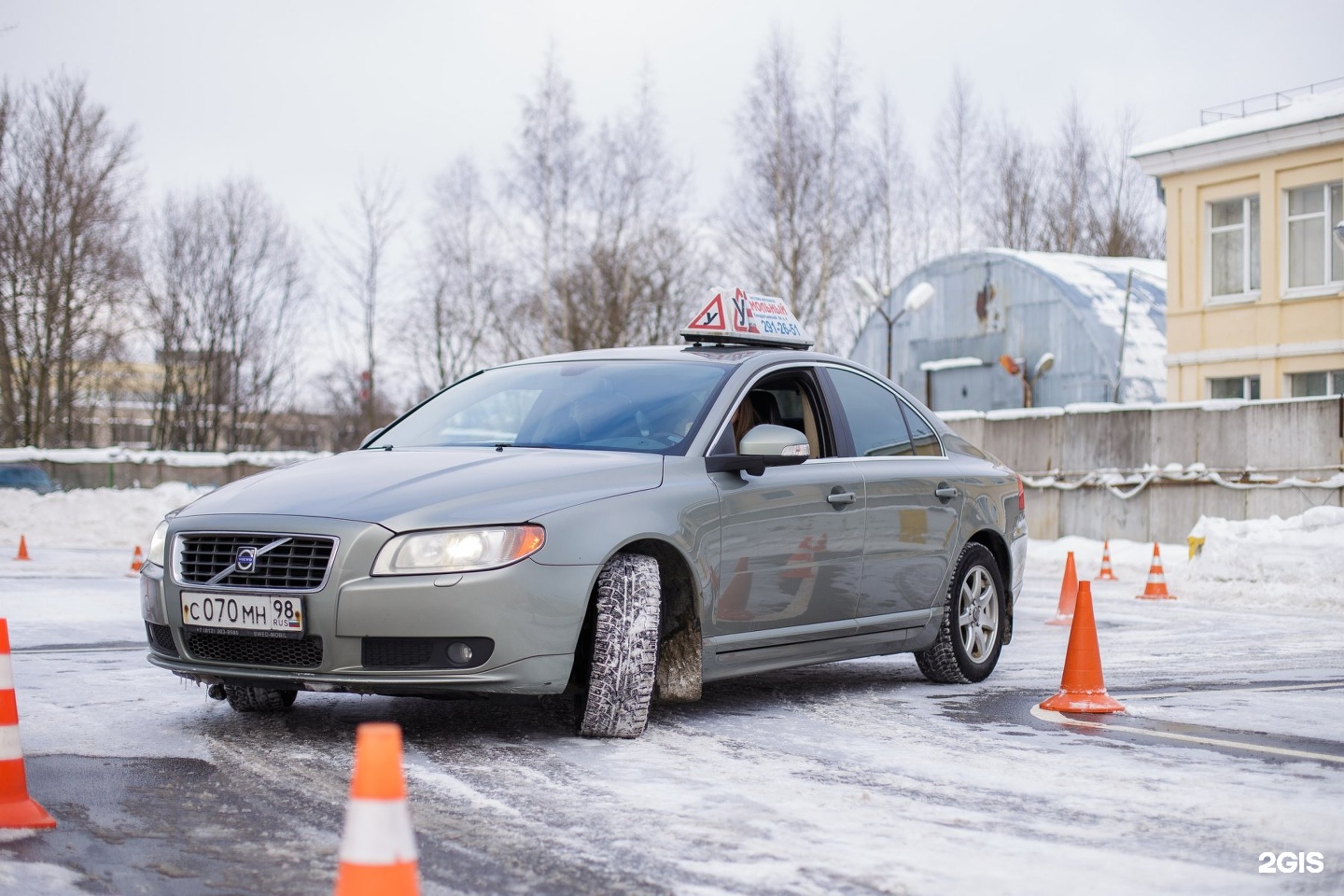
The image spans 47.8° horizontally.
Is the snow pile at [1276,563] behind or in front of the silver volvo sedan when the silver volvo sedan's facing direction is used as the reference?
behind

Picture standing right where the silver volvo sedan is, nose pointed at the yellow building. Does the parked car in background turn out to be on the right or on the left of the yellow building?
left

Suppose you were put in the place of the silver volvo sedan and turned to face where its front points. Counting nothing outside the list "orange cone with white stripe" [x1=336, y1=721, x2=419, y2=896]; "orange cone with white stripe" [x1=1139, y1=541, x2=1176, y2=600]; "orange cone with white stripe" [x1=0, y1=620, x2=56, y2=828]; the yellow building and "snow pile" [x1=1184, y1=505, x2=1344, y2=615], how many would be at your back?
3

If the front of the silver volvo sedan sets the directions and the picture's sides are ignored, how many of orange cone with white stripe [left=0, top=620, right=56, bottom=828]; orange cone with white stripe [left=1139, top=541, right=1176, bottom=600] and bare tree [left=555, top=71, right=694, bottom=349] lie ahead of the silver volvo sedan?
1

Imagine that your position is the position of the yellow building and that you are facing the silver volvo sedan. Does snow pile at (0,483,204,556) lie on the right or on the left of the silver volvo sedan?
right
